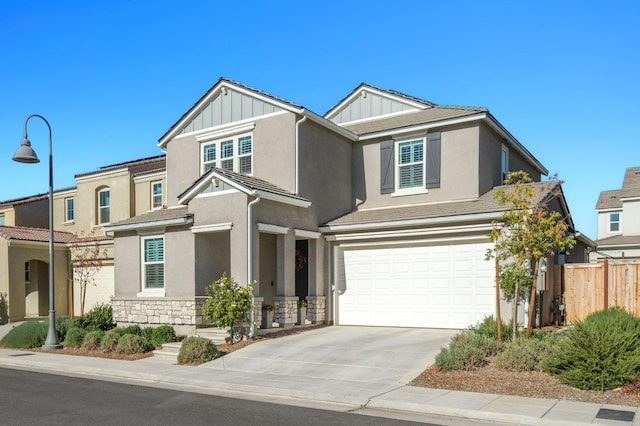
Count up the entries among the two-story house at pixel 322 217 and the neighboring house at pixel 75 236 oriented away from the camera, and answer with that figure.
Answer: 0

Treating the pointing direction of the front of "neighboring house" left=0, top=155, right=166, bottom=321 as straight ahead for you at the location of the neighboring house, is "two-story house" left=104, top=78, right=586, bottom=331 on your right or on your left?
on your left

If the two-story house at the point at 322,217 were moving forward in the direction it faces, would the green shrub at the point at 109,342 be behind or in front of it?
in front

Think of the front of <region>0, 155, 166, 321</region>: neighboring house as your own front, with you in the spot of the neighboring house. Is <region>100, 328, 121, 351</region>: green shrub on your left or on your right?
on your left

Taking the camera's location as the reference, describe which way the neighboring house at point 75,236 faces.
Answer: facing the viewer and to the left of the viewer

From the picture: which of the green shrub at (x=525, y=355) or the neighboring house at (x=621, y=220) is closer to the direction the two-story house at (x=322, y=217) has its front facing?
the green shrub

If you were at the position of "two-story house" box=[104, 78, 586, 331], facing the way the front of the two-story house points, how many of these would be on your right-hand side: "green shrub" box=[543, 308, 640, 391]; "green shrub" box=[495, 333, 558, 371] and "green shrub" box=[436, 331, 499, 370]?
0

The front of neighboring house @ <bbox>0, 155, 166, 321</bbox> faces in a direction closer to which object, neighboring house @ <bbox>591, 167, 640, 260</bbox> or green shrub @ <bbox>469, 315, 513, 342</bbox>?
the green shrub

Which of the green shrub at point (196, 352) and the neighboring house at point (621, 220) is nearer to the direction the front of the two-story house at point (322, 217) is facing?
the green shrub

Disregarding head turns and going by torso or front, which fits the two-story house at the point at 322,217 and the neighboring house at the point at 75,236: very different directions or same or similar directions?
same or similar directions

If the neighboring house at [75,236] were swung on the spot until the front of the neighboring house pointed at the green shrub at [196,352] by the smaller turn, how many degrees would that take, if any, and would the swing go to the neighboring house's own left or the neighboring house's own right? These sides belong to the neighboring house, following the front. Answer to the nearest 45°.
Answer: approximately 45° to the neighboring house's own left
